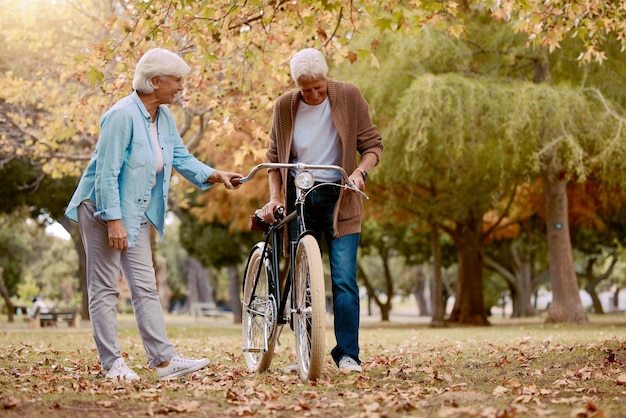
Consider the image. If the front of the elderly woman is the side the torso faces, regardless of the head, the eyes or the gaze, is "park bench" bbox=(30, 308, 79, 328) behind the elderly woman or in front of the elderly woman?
behind

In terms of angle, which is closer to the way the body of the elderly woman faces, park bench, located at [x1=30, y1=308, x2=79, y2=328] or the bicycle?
the bicycle

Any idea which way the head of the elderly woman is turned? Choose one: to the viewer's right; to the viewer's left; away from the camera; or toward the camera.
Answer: to the viewer's right

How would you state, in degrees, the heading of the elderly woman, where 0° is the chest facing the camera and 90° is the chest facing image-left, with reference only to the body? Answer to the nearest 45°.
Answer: approximately 315°
